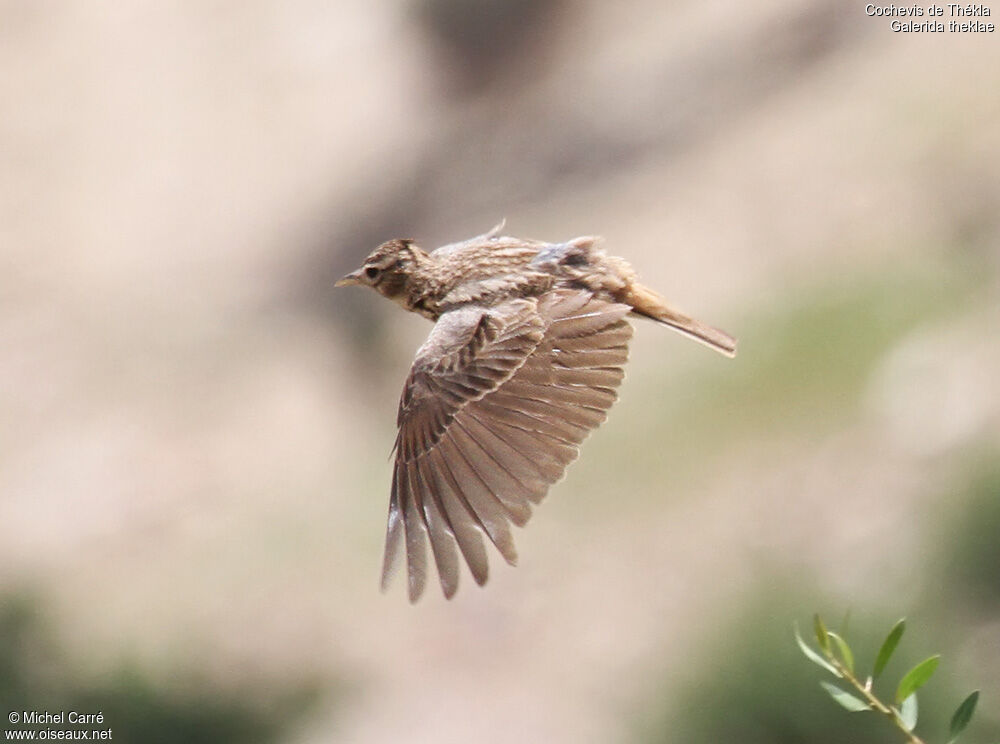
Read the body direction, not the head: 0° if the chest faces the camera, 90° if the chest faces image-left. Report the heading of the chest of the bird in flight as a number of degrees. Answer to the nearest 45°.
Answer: approximately 90°
